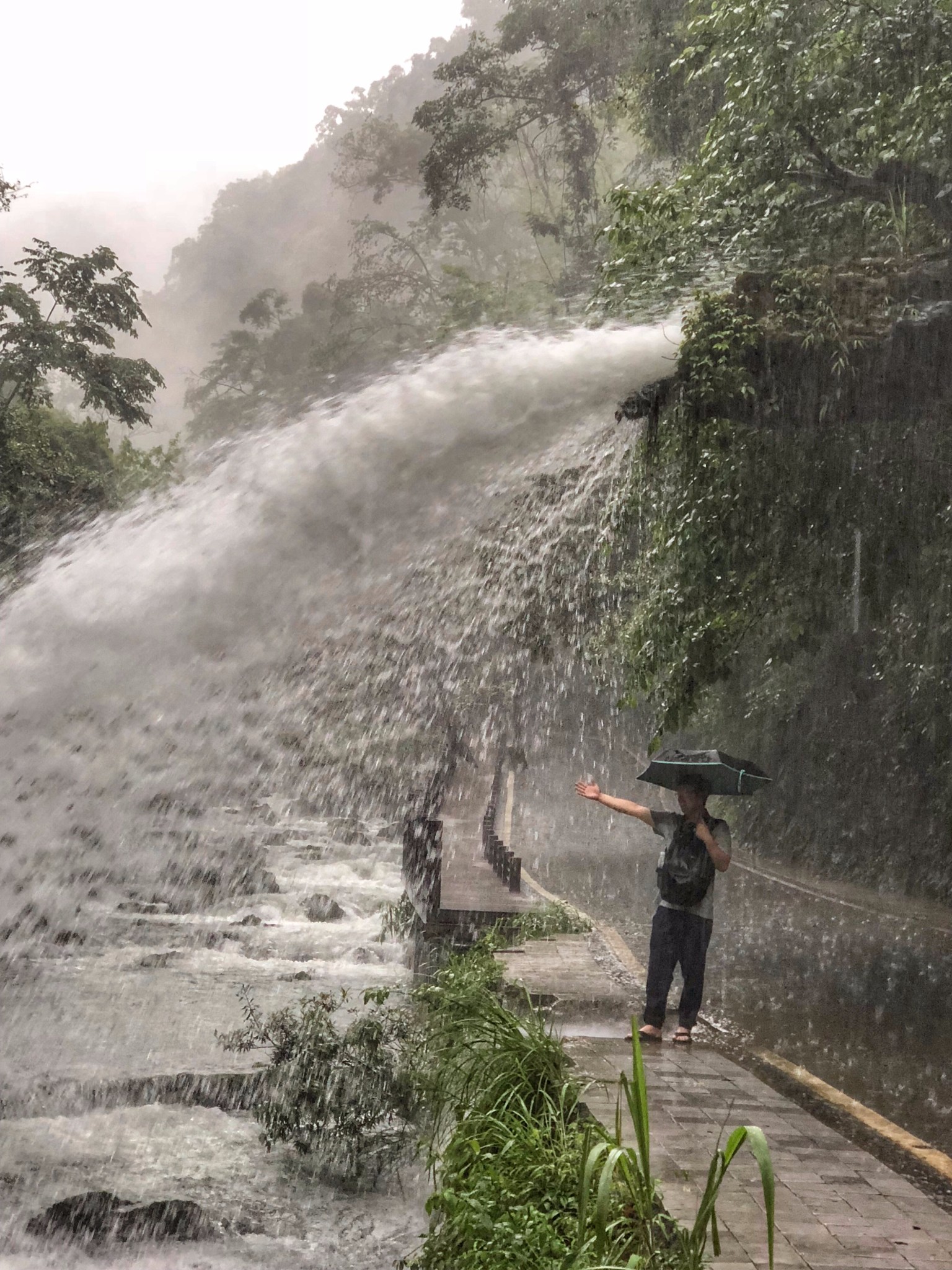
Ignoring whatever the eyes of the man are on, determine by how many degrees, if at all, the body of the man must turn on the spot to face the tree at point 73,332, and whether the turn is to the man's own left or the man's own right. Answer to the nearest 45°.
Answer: approximately 135° to the man's own right

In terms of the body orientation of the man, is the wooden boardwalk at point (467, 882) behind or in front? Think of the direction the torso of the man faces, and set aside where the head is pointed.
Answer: behind

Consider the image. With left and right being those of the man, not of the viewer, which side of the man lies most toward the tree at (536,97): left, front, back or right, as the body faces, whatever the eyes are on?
back

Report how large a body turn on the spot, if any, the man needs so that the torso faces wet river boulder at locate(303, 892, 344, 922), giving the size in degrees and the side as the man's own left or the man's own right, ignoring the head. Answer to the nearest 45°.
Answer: approximately 135° to the man's own right

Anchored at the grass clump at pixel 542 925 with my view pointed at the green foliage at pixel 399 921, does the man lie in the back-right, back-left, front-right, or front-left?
back-left

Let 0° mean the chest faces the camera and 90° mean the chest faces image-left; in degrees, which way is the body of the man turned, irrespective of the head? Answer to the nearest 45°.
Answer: approximately 0°

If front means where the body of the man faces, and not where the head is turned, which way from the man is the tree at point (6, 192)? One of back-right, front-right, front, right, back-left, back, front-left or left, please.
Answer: back-right

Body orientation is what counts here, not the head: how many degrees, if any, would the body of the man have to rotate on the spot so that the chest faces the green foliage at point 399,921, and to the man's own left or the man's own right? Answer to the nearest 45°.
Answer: approximately 135° to the man's own right
